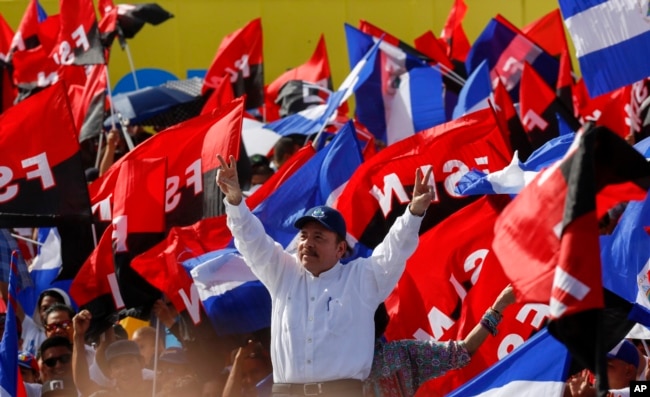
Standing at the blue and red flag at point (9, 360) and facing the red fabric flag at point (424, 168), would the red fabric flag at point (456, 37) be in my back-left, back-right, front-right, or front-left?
front-left

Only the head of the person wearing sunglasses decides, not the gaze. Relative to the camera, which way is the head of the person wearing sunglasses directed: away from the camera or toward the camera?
toward the camera

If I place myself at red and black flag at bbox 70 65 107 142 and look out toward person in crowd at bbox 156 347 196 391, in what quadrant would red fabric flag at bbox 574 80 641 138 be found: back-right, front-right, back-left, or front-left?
front-left

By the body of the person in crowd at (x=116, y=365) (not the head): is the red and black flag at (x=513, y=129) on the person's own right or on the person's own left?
on the person's own left

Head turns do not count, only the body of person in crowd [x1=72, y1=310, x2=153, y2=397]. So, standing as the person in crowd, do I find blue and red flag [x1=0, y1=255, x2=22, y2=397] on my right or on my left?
on my right

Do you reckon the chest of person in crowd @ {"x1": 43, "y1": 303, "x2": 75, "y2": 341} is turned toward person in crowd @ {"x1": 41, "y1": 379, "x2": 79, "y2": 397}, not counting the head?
yes

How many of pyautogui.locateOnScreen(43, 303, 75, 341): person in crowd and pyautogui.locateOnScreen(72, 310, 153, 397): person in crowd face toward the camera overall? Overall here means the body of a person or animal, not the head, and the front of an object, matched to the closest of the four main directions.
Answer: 2

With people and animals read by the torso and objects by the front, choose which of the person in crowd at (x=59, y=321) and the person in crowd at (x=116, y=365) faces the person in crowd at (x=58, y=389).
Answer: the person in crowd at (x=59, y=321)

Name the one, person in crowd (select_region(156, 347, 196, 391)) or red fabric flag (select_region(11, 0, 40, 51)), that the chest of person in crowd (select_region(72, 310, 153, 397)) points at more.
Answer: the person in crowd

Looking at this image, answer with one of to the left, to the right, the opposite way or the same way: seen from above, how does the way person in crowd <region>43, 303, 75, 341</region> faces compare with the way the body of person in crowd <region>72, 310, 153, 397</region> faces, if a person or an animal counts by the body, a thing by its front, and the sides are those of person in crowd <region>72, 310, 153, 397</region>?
the same way

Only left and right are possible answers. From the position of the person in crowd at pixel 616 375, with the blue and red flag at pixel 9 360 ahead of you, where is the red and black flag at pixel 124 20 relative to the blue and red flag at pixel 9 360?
right

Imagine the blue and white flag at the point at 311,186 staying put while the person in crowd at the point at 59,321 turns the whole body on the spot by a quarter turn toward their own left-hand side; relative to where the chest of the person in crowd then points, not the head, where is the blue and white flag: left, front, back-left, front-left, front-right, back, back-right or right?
front

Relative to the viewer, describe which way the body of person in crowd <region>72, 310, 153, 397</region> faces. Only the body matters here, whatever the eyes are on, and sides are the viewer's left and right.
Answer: facing the viewer

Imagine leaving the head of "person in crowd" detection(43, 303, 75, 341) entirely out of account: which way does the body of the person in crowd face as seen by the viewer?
toward the camera
